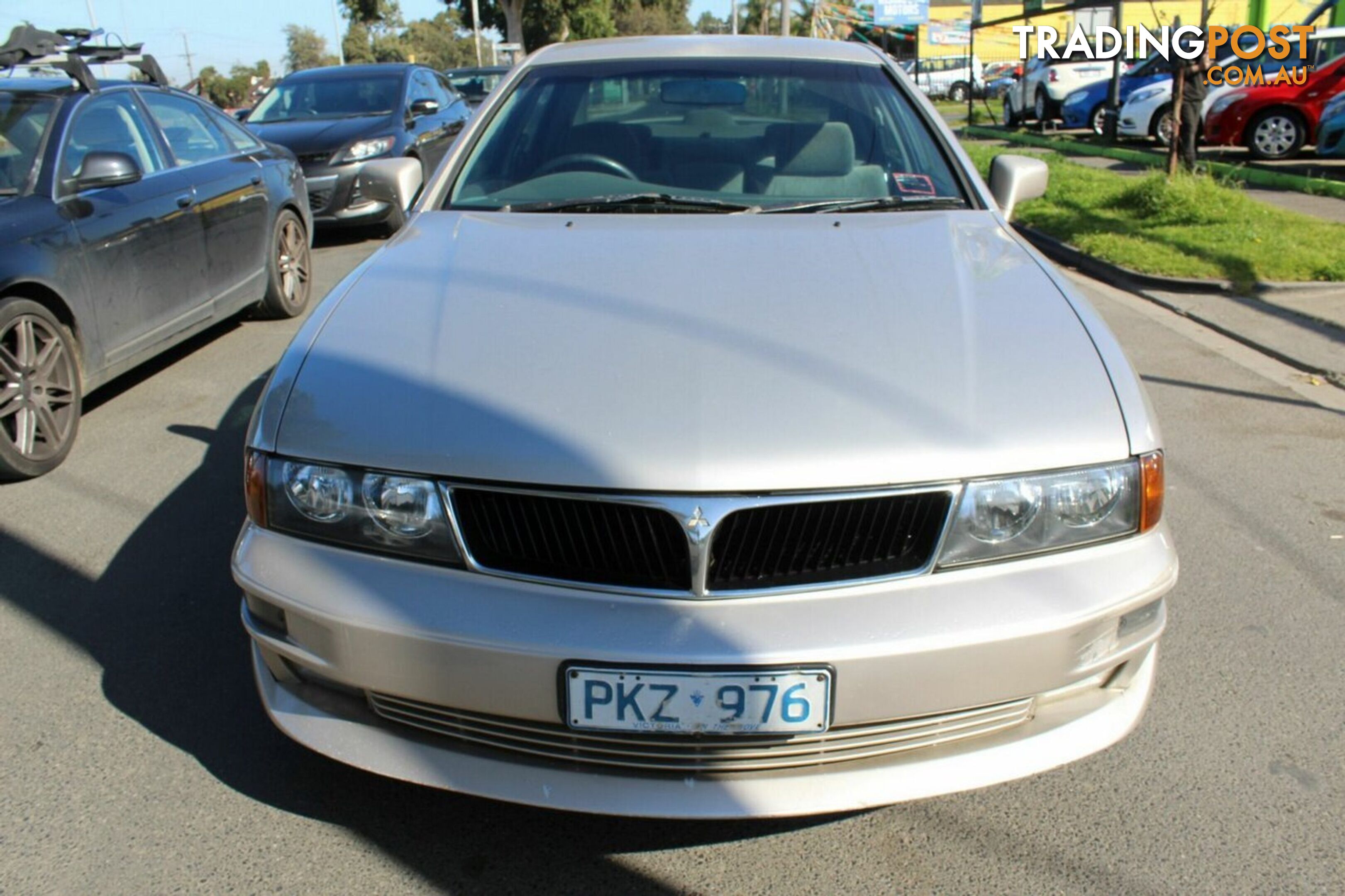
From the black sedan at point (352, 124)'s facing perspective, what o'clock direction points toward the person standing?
The person standing is roughly at 8 o'clock from the black sedan.

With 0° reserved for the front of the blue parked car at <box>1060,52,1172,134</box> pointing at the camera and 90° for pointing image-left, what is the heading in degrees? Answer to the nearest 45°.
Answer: approximately 45°

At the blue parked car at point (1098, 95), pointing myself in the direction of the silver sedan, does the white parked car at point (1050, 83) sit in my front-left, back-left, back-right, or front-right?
back-right

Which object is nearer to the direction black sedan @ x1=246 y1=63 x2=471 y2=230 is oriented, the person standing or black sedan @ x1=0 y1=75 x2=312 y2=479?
the black sedan

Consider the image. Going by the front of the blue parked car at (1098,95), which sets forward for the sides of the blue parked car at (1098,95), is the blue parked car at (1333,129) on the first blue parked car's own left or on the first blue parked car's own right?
on the first blue parked car's own left

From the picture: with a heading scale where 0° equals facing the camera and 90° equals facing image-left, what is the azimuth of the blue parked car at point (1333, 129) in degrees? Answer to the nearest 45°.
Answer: approximately 45°

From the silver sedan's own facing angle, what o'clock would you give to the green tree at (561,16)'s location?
The green tree is roughly at 6 o'clock from the silver sedan.

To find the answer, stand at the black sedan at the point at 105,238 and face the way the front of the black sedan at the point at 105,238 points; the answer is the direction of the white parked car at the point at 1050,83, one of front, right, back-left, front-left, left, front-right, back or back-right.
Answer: back

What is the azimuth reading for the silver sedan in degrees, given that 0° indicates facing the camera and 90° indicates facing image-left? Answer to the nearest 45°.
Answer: approximately 0°

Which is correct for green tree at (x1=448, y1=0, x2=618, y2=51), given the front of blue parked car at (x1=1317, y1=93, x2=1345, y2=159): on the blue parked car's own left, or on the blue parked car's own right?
on the blue parked car's own right
